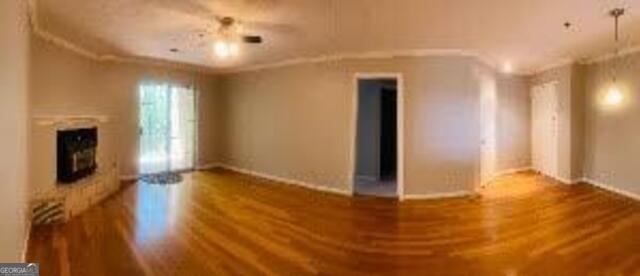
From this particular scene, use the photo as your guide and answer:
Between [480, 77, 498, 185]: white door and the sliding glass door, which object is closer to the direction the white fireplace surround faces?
the white door

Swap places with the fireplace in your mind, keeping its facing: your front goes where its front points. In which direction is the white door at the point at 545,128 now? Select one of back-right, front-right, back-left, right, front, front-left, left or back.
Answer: front-left

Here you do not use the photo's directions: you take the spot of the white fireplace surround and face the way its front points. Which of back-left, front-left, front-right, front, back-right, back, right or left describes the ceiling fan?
front

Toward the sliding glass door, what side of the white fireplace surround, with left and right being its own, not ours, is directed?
left

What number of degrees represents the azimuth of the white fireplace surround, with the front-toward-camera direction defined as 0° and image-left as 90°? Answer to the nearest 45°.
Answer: approximately 315°

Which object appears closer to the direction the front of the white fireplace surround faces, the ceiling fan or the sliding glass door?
the ceiling fan

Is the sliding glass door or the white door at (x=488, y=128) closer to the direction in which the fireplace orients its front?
the white door

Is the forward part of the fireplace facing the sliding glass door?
no

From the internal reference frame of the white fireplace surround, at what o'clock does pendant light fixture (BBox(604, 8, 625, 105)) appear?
The pendant light fixture is roughly at 11 o'clock from the white fireplace surround.

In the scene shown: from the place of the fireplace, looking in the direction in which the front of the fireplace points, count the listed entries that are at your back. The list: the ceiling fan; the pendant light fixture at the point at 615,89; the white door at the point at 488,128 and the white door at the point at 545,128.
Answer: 0

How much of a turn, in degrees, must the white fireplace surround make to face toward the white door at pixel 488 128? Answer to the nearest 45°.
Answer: approximately 45° to its left

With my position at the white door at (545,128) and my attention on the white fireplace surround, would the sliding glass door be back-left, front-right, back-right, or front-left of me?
front-right

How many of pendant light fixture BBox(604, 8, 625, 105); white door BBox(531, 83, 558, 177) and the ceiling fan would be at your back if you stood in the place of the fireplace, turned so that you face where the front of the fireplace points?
0
